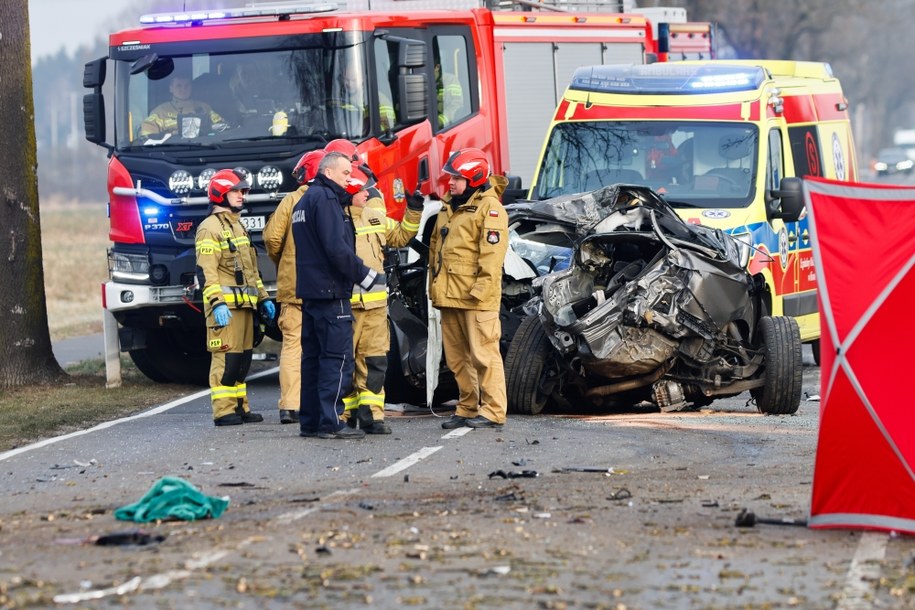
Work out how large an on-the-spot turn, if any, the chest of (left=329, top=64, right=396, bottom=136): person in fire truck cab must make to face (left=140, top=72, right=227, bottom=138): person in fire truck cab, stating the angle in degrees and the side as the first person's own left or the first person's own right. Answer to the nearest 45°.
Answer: approximately 45° to the first person's own right

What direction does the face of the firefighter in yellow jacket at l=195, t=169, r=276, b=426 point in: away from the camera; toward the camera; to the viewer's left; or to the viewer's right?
to the viewer's right

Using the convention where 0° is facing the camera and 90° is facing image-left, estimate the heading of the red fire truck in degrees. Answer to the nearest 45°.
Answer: approximately 45°

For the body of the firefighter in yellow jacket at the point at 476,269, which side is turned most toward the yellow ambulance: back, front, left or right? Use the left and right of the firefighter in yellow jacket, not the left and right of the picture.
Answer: back

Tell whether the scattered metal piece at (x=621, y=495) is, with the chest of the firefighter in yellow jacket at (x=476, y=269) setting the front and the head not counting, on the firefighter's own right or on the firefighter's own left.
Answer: on the firefighter's own left

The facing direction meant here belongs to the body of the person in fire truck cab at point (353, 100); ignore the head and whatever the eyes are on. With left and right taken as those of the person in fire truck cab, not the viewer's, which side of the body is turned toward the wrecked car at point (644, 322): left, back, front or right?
left

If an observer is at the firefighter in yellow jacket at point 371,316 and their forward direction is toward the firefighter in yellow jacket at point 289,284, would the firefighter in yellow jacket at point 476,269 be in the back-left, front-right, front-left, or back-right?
back-right
